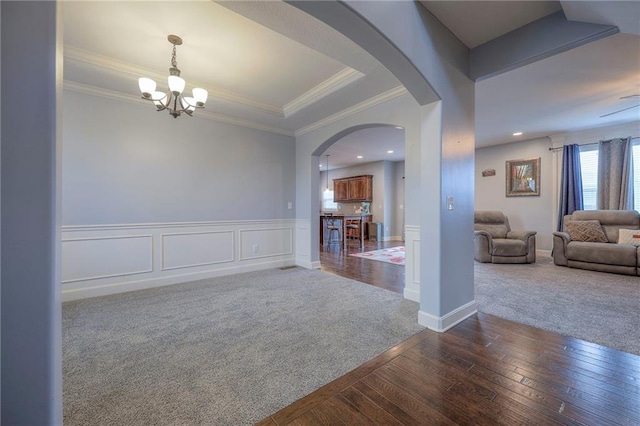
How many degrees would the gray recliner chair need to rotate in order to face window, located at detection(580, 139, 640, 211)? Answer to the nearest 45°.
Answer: approximately 90° to its left

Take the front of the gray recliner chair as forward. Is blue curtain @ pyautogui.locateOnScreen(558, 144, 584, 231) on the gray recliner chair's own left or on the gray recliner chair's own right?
on the gray recliner chair's own left

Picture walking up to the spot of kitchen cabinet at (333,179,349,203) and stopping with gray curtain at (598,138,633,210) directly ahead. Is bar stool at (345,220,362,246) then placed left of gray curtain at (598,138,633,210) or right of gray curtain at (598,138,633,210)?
right

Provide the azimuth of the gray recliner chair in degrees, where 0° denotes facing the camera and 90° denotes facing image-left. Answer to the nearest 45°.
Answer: approximately 315°

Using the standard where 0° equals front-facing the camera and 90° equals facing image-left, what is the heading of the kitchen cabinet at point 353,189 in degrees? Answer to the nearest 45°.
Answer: approximately 45°

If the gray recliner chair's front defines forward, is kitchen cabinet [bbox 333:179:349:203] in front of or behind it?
behind

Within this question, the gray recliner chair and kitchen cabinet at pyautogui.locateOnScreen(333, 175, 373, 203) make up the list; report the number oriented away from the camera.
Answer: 0

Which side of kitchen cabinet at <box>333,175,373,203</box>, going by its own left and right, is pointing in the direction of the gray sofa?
left

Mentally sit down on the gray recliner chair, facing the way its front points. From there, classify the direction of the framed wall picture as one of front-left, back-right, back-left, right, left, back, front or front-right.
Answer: back-left

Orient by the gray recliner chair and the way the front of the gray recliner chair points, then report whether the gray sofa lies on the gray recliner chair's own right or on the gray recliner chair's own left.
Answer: on the gray recliner chair's own left

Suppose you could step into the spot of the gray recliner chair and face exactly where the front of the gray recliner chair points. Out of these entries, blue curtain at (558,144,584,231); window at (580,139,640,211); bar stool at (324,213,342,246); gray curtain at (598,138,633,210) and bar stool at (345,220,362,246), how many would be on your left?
3

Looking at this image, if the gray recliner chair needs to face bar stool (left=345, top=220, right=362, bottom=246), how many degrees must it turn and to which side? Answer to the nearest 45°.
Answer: approximately 135° to its right
